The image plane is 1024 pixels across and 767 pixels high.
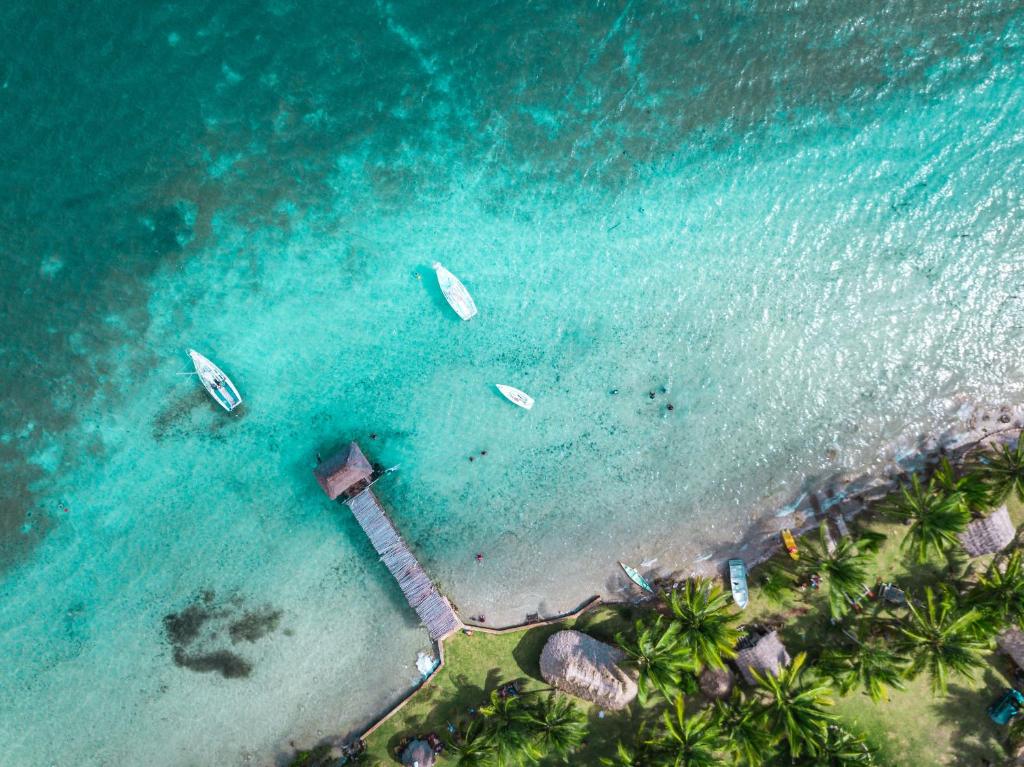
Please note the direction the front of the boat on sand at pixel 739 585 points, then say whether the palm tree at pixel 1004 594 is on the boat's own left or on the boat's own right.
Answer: on the boat's own left

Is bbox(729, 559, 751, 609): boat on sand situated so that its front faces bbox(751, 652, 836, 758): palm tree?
yes

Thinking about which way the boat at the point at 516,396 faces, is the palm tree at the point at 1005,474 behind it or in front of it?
behind

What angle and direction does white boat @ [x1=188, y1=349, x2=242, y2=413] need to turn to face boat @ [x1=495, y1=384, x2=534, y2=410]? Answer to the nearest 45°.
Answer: approximately 180°

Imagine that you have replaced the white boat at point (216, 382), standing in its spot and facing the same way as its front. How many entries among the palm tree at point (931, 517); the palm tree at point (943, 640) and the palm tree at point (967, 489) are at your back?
3

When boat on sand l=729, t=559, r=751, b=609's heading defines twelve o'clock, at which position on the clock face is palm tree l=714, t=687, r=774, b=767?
The palm tree is roughly at 1 o'clock from the boat on sand.

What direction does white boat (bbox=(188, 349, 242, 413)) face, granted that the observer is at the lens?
facing away from the viewer and to the left of the viewer
